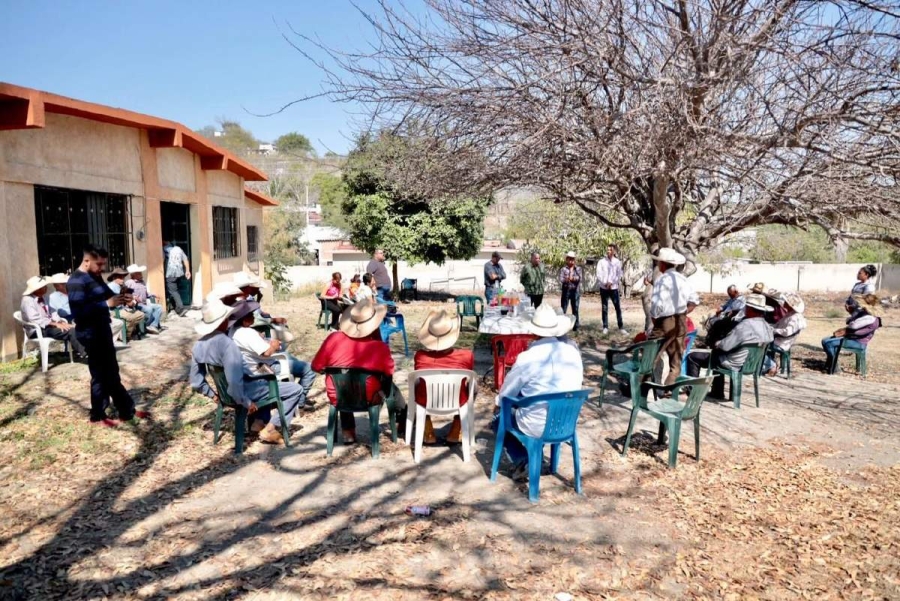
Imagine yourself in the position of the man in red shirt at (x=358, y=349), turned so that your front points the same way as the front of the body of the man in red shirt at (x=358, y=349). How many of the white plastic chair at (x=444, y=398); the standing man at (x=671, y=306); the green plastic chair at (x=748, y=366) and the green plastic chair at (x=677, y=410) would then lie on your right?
4

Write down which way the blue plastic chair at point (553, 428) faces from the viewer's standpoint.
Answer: facing away from the viewer and to the left of the viewer

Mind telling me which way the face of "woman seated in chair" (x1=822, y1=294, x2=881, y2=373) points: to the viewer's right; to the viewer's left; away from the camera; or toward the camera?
to the viewer's left

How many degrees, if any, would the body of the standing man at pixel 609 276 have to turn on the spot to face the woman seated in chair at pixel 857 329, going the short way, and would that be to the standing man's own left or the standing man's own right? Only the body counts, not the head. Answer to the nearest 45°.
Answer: approximately 45° to the standing man's own left

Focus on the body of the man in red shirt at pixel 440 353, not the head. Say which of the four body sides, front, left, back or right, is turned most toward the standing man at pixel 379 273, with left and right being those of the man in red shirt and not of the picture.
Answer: front

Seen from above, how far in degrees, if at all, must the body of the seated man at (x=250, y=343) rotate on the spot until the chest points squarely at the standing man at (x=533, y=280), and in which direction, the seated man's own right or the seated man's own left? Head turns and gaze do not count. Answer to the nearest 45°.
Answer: approximately 45° to the seated man's own left

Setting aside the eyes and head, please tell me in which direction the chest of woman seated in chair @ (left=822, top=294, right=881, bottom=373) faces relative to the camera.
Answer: to the viewer's left

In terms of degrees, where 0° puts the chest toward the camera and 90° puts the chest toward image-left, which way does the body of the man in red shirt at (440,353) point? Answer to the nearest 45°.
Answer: approximately 180°

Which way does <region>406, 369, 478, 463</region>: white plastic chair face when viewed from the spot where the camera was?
facing away from the viewer

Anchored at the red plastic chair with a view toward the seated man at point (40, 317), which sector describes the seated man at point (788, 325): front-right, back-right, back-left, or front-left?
back-right

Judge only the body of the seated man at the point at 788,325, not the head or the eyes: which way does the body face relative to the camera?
to the viewer's left

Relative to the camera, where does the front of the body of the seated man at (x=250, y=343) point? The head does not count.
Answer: to the viewer's right

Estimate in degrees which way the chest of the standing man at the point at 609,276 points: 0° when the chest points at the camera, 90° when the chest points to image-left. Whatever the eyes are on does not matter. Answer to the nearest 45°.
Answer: approximately 0°

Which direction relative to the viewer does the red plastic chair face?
away from the camera

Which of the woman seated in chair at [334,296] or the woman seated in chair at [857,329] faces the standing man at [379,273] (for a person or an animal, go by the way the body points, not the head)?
the woman seated in chair at [857,329]
